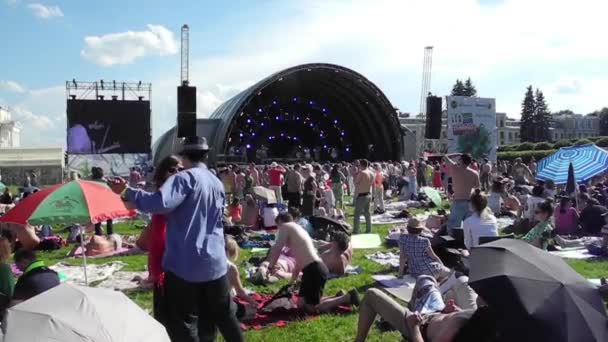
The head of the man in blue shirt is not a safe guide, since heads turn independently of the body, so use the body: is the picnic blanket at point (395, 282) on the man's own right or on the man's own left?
on the man's own right

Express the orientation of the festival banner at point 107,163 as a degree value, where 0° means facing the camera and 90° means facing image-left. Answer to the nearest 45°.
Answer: approximately 0°

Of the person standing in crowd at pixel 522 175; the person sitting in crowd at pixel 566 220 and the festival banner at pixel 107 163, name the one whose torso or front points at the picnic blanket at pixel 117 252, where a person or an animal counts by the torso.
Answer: the festival banner

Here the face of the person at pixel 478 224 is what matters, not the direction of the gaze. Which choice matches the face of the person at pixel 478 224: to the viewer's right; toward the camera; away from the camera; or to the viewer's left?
away from the camera

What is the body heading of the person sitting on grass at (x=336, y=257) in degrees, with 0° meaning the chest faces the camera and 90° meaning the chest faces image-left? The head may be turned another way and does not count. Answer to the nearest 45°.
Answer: approximately 180°

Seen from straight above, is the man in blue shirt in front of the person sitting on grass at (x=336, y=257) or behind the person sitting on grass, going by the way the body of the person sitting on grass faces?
behind

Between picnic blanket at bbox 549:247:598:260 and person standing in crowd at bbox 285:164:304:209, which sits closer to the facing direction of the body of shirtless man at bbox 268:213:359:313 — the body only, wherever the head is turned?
the person standing in crowd

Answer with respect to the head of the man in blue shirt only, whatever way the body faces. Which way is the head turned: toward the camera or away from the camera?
away from the camera

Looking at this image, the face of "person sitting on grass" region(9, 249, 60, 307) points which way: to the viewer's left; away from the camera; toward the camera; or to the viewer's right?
away from the camera

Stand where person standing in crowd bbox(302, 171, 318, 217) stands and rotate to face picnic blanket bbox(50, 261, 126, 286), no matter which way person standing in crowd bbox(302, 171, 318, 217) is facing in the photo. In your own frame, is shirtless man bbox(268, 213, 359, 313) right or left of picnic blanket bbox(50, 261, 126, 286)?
left
